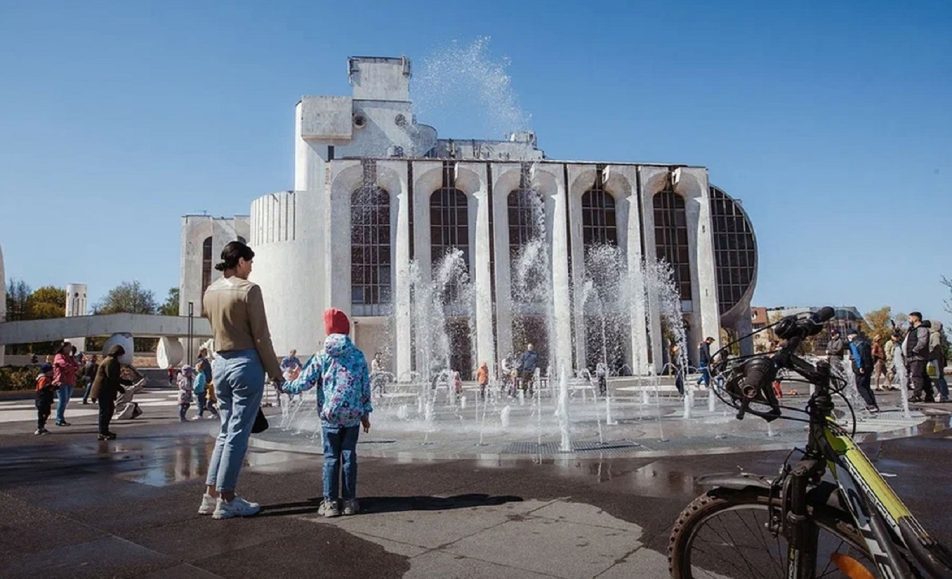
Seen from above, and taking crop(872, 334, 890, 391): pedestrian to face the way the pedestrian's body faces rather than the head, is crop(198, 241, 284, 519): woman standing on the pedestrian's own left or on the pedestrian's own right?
on the pedestrian's own left

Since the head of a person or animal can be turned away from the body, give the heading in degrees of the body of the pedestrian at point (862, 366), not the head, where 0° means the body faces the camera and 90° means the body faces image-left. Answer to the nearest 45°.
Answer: approximately 90°

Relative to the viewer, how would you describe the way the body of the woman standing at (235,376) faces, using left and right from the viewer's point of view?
facing away from the viewer and to the right of the viewer

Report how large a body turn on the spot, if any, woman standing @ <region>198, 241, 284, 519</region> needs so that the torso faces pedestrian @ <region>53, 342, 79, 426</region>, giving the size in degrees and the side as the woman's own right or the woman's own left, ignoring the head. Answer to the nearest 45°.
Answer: approximately 45° to the woman's own left

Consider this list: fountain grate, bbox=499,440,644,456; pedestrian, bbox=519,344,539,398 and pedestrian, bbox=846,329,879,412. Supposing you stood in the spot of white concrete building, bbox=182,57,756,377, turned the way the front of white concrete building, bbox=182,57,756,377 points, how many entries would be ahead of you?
3

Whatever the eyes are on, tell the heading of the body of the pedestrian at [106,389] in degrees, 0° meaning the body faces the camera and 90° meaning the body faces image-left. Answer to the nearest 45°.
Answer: approximately 270°

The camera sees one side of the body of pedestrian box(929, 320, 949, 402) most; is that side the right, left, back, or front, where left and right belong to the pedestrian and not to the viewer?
left
